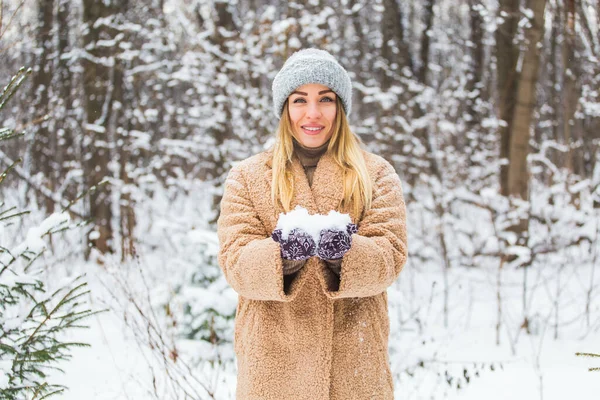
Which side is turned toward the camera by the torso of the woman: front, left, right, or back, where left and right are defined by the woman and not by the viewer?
front

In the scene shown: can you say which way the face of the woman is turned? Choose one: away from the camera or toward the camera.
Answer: toward the camera
